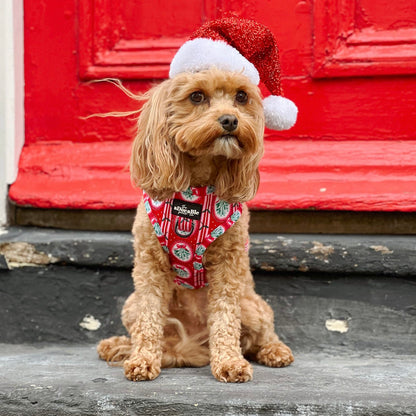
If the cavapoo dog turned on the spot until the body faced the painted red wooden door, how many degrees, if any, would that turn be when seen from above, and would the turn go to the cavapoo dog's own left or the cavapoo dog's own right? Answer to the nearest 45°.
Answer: approximately 135° to the cavapoo dog's own left

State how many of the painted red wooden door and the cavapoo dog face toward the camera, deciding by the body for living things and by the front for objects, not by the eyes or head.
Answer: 2

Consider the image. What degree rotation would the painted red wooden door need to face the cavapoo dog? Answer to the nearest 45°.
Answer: approximately 45° to its right

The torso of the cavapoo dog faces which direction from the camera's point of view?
toward the camera

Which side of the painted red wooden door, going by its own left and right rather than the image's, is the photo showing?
front
